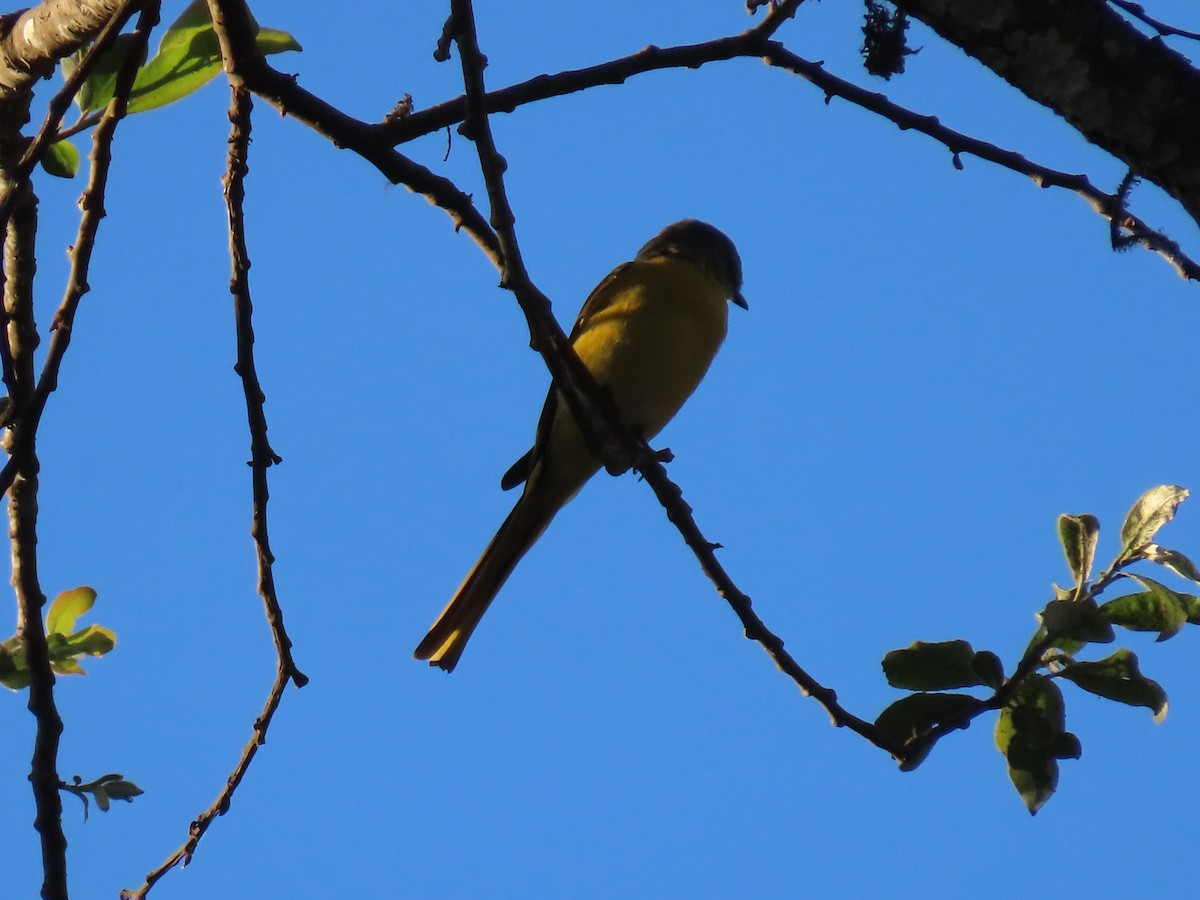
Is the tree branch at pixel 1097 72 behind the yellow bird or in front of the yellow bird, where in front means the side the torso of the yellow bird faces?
in front

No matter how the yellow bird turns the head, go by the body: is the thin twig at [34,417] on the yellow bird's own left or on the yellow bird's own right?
on the yellow bird's own right
